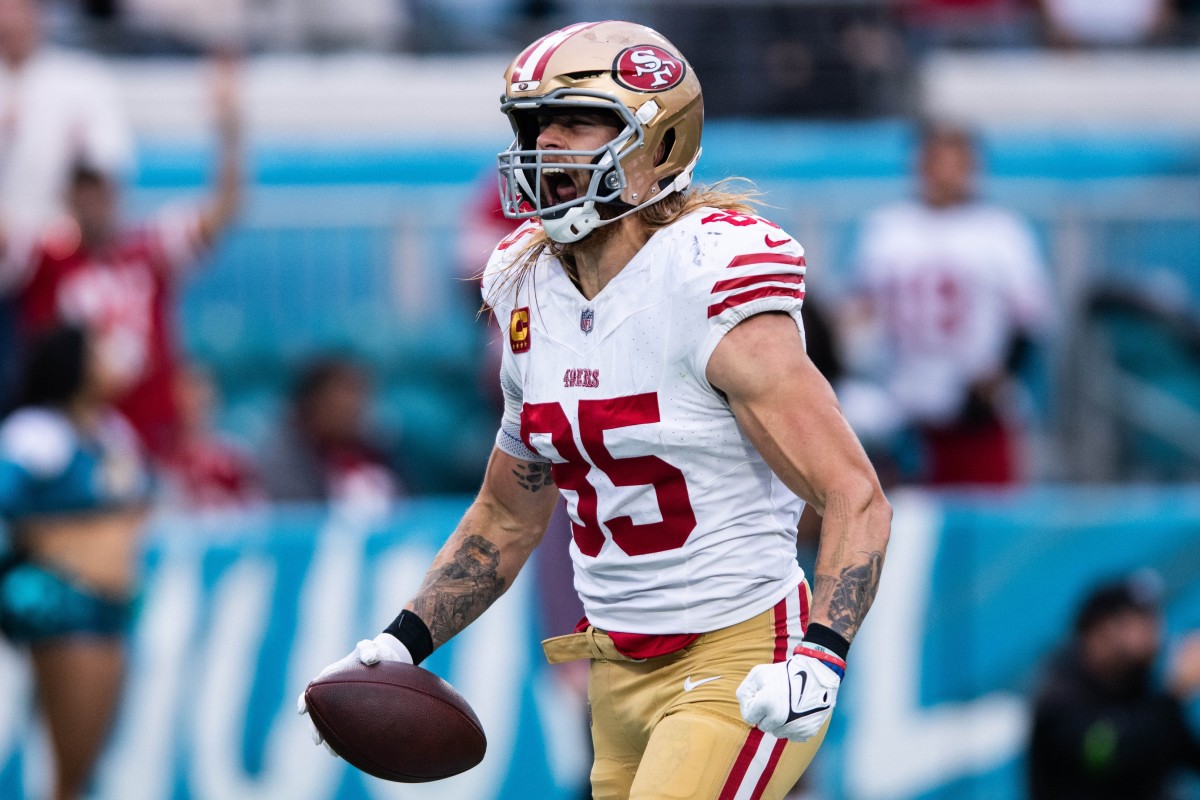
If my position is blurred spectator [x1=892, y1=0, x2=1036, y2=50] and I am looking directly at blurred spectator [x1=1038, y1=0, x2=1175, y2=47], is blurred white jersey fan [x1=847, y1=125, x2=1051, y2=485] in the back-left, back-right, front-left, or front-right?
back-right

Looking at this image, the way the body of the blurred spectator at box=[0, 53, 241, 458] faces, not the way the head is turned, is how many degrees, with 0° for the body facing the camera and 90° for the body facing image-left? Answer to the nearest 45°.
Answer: approximately 0°

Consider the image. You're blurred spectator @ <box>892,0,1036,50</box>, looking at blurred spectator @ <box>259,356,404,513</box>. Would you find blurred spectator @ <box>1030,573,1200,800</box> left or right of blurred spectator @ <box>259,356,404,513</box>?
left

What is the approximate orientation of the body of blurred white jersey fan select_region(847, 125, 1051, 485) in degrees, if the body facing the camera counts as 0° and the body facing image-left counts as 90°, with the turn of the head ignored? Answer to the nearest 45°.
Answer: approximately 0°

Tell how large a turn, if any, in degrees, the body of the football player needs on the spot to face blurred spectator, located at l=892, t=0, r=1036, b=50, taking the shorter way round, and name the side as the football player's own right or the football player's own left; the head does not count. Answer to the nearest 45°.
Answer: approximately 135° to the football player's own right

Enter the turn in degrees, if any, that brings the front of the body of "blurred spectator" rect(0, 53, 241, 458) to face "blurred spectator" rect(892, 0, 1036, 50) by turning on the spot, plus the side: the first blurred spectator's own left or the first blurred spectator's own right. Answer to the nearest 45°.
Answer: approximately 135° to the first blurred spectator's own left

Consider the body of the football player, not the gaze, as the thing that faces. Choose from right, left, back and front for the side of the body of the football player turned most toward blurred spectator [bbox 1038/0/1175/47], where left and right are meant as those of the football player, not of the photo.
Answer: back

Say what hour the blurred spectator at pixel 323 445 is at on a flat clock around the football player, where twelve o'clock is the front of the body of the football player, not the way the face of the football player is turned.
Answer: The blurred spectator is roughly at 4 o'clock from the football player.

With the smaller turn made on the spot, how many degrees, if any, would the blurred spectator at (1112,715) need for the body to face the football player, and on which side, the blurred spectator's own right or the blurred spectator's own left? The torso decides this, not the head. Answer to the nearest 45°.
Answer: approximately 45° to the blurred spectator's own right
